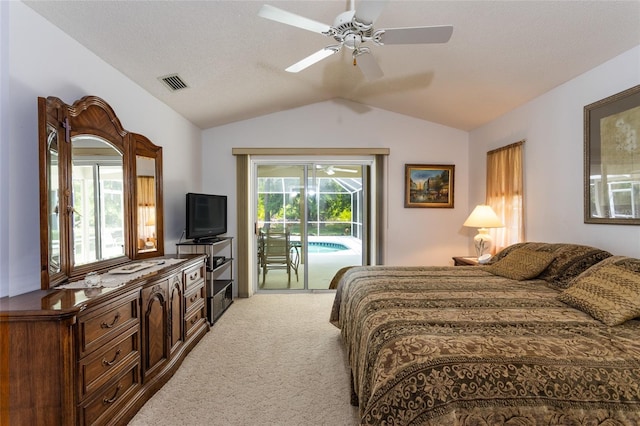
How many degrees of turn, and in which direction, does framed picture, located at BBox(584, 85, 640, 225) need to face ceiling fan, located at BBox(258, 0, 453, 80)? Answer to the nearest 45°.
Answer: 0° — it already faces it

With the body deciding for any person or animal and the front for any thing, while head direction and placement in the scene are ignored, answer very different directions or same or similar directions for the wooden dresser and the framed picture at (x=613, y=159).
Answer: very different directions

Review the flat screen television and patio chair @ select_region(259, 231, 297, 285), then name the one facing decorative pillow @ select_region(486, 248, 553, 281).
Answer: the flat screen television

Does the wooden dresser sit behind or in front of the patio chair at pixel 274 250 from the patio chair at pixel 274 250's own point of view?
behind

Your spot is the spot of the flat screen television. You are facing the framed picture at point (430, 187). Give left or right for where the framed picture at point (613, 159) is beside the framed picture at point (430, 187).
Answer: right

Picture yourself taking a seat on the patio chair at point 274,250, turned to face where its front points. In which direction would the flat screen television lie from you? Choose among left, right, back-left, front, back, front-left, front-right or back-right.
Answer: back-left

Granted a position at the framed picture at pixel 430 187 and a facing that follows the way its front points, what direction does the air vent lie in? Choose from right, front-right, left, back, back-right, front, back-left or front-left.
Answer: front-right

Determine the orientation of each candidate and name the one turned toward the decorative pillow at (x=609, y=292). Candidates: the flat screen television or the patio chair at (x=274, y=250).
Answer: the flat screen television

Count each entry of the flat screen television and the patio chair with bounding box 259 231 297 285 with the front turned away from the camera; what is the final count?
1

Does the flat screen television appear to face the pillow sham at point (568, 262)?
yes

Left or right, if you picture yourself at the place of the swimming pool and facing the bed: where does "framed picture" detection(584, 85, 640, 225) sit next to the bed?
left

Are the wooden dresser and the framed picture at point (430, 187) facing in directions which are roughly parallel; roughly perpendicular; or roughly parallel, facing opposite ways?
roughly perpendicular

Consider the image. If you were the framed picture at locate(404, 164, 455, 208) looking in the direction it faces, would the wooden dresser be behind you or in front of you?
in front

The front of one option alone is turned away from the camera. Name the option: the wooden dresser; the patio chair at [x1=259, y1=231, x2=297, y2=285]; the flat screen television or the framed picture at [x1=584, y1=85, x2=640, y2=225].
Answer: the patio chair
